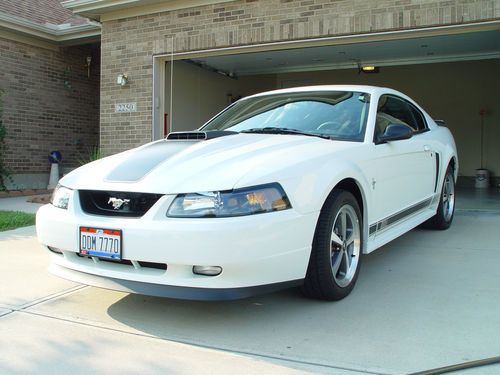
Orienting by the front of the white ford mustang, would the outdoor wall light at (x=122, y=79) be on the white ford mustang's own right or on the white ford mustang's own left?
on the white ford mustang's own right

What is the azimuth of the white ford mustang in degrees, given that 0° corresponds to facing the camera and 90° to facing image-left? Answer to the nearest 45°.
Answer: approximately 45°
